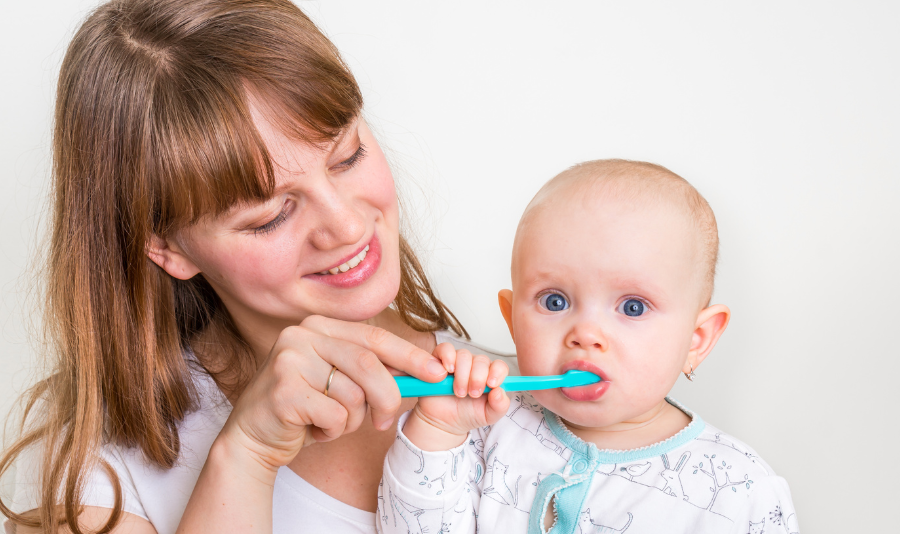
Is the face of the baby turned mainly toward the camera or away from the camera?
toward the camera

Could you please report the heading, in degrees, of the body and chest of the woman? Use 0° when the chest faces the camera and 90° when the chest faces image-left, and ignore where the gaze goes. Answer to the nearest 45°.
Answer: approximately 315°

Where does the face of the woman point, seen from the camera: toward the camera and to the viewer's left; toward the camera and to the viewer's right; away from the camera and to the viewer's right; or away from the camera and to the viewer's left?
toward the camera and to the viewer's right

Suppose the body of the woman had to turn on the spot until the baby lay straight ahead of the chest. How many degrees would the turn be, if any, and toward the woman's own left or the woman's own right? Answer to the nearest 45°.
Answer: approximately 45° to the woman's own left
